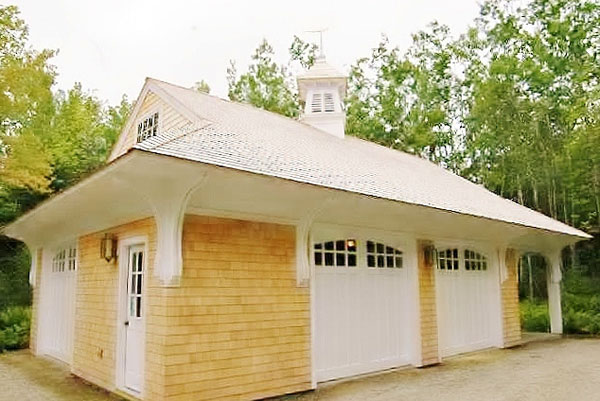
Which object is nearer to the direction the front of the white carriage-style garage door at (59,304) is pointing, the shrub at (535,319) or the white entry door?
the white entry door

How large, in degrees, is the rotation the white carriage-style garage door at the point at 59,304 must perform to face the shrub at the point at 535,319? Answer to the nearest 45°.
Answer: approximately 135° to its left

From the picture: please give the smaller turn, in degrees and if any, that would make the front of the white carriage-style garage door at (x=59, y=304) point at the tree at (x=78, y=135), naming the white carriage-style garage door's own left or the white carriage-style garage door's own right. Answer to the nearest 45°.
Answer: approximately 135° to the white carriage-style garage door's own right

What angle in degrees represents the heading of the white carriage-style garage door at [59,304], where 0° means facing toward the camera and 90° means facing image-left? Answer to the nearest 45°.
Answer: approximately 45°

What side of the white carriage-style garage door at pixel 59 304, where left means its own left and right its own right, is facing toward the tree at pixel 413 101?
back

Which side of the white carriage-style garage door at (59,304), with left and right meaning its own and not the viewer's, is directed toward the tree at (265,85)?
back
